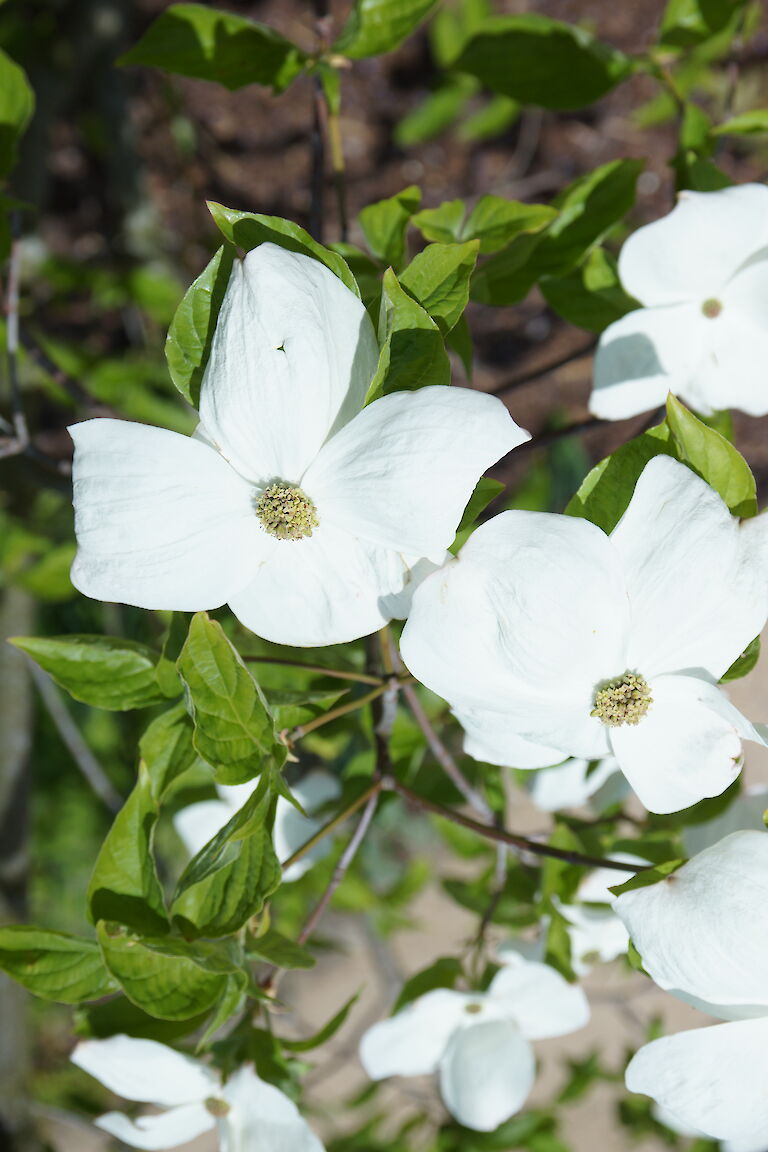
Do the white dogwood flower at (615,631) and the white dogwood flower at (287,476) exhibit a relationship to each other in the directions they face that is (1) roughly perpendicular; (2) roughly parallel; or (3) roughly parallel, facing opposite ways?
roughly parallel

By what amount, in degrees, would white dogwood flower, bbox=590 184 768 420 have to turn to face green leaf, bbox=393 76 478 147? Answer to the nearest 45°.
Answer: approximately 180°

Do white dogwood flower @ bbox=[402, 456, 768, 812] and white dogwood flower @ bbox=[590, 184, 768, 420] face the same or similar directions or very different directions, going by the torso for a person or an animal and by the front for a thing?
same or similar directions

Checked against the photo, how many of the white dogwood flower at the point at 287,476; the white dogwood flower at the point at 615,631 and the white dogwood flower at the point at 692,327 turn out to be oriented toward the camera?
3

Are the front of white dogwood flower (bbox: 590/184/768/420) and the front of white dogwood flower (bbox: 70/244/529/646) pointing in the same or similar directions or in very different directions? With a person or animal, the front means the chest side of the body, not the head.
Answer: same or similar directions

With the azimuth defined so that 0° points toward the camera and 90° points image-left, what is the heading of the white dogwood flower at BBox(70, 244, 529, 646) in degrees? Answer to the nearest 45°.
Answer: approximately 0°

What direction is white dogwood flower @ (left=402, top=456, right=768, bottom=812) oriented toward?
toward the camera

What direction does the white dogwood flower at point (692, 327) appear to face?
toward the camera
